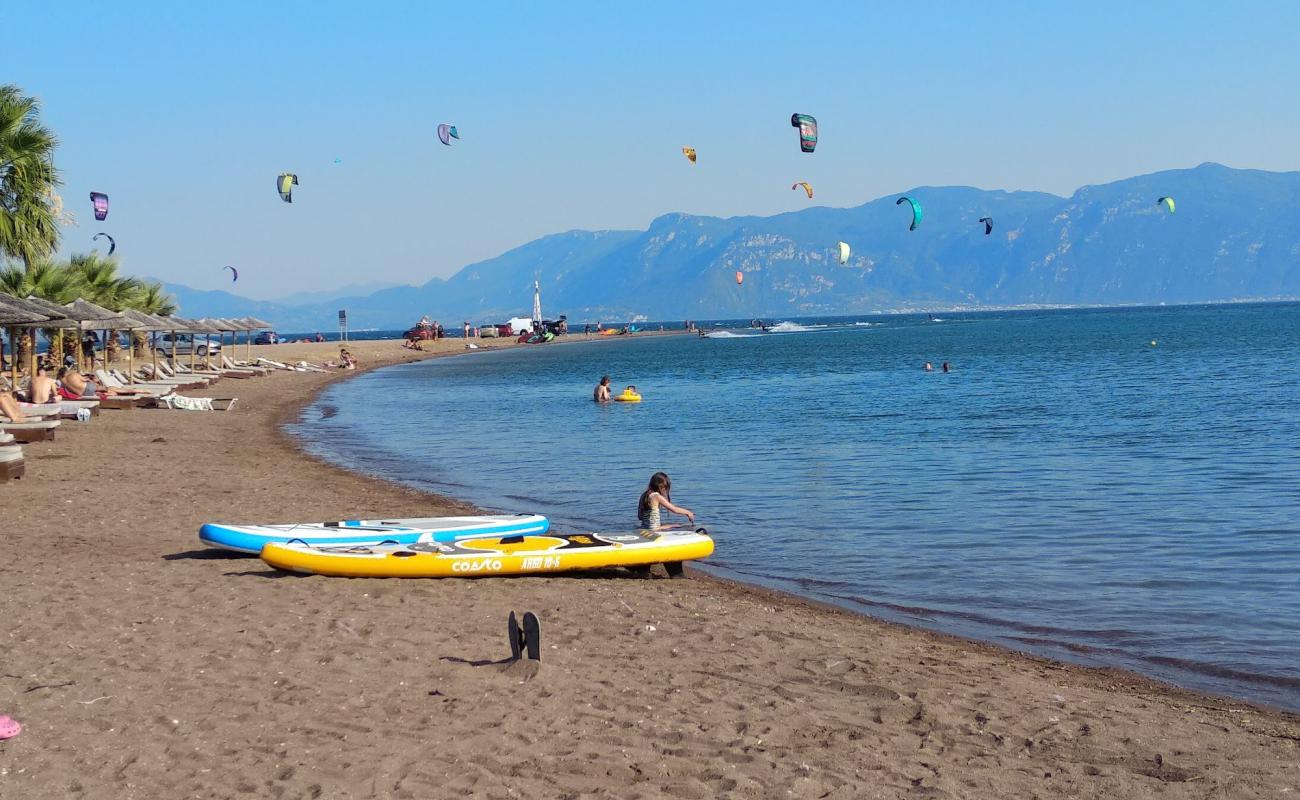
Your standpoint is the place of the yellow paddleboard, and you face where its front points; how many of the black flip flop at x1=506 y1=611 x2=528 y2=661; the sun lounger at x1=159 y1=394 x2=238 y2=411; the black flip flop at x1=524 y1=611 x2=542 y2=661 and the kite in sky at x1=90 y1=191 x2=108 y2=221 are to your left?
2

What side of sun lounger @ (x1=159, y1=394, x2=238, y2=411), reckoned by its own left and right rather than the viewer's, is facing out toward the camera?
right

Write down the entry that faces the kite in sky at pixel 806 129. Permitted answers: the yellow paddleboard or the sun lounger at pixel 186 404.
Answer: the sun lounger

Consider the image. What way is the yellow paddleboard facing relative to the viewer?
to the viewer's left

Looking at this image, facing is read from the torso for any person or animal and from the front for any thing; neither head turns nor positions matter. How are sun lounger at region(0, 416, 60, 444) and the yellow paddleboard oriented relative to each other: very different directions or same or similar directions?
very different directions

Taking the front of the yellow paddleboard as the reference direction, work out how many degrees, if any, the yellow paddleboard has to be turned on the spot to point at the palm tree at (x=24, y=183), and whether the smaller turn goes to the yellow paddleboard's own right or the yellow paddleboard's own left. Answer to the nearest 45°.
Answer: approximately 45° to the yellow paddleboard's own right

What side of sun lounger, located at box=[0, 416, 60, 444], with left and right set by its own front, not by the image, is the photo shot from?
right

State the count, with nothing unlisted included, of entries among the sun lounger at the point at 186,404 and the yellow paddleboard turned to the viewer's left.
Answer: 1

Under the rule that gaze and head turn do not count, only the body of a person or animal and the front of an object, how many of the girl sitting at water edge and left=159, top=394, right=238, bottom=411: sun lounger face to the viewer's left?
0

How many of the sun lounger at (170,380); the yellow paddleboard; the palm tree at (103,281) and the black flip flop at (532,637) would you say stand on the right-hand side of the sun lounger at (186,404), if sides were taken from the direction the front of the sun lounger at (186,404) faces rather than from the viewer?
2

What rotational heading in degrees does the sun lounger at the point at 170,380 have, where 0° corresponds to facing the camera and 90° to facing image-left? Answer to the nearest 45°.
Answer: approximately 270°

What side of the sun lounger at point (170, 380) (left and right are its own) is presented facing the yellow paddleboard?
right

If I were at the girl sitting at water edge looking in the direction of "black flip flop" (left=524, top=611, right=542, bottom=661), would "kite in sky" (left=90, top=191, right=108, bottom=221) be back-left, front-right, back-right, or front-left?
back-right

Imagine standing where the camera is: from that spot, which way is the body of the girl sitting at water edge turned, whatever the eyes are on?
to the viewer's right
